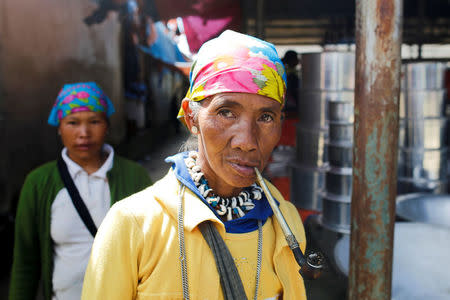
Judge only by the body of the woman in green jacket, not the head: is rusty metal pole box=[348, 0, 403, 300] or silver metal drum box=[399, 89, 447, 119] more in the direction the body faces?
the rusty metal pole

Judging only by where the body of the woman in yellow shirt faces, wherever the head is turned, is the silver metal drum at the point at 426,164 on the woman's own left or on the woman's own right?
on the woman's own left

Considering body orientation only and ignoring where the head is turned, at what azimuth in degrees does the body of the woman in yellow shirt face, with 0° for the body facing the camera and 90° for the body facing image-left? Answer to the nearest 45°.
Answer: approximately 315°

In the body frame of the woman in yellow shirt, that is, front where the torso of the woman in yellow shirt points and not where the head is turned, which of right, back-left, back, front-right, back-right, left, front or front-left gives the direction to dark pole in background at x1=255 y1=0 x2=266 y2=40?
back-left

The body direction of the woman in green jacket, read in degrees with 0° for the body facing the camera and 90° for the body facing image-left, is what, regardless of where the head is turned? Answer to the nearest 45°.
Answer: approximately 0°

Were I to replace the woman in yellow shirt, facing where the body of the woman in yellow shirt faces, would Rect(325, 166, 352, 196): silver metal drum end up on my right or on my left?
on my left

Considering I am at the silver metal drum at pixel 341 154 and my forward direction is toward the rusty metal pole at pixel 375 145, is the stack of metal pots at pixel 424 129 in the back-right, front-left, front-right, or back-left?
back-left
